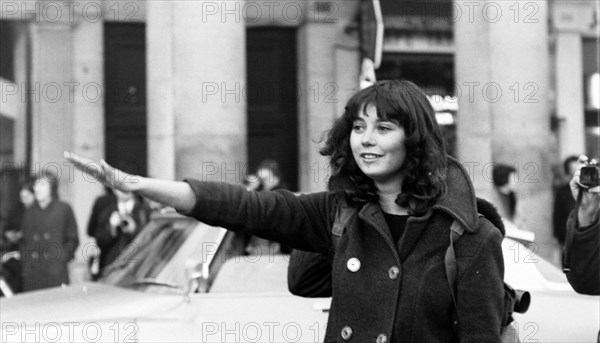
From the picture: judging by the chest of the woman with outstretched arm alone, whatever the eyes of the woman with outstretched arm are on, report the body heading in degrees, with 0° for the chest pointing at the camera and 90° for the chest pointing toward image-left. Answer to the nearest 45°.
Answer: approximately 45°

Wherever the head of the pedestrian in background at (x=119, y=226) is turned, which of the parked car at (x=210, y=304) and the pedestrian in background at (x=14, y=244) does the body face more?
the parked car

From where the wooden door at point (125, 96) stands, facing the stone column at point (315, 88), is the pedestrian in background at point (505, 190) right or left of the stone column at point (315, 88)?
right

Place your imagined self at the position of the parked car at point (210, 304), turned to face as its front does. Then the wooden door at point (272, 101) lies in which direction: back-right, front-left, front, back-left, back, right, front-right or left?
back-right

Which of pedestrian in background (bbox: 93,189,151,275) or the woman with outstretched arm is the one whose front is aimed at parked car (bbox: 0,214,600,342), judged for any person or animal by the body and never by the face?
the pedestrian in background

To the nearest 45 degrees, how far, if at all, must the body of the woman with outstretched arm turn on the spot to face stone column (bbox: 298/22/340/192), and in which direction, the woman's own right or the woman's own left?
approximately 135° to the woman's own right

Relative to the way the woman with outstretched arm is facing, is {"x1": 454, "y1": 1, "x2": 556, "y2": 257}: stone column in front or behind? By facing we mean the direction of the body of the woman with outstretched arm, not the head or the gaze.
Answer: behind

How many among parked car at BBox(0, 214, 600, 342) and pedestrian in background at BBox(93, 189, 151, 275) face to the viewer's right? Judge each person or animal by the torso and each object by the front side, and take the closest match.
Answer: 0

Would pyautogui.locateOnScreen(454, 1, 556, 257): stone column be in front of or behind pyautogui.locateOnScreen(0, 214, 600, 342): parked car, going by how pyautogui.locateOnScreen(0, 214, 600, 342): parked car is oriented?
behind
